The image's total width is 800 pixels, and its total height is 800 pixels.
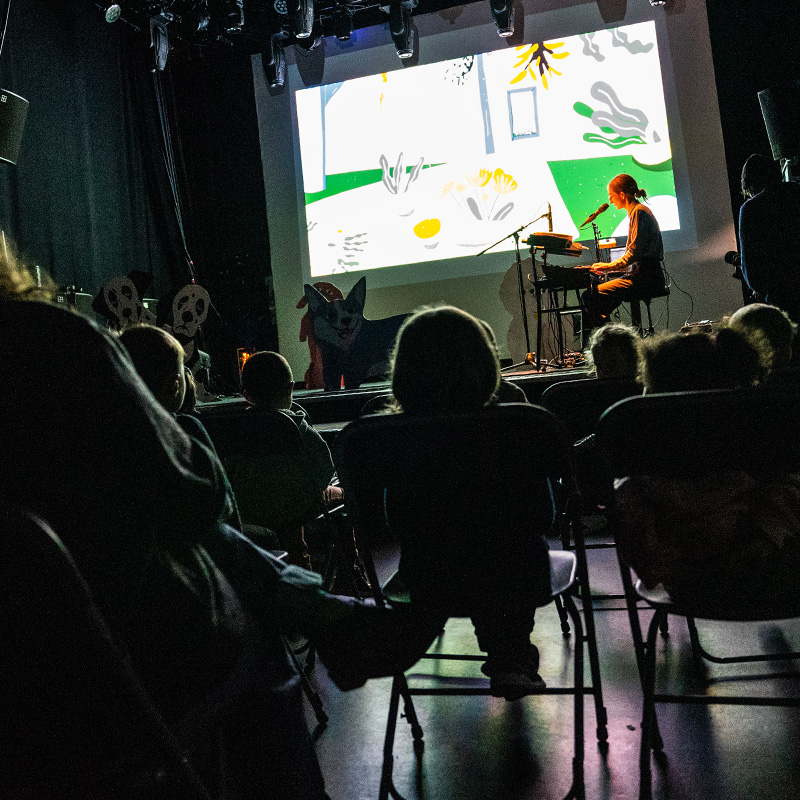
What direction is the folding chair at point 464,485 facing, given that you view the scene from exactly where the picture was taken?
facing away from the viewer

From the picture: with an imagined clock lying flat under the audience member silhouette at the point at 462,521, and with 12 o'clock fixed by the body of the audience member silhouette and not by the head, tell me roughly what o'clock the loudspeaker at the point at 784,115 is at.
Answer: The loudspeaker is roughly at 1 o'clock from the audience member silhouette.

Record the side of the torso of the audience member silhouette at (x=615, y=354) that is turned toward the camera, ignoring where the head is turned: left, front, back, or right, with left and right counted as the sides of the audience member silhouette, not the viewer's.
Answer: back

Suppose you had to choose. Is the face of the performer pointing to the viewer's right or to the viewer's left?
to the viewer's left

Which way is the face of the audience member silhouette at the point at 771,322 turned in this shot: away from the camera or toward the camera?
away from the camera

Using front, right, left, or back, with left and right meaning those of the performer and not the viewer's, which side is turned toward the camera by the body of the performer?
left

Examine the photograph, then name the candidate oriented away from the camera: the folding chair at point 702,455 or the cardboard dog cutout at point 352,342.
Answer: the folding chair

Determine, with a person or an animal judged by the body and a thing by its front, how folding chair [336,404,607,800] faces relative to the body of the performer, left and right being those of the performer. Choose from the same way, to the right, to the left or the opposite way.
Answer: to the right
